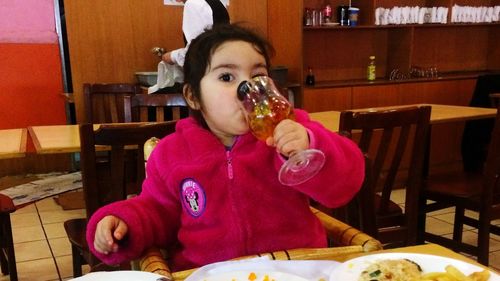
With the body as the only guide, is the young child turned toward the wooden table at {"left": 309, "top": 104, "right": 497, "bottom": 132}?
no

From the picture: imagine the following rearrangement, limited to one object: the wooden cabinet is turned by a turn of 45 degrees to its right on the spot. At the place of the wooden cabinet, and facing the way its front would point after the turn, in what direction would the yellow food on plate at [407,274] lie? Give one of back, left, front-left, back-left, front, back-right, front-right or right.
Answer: front-left

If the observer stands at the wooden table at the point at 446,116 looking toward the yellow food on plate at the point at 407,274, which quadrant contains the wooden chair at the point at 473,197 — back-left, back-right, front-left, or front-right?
front-left

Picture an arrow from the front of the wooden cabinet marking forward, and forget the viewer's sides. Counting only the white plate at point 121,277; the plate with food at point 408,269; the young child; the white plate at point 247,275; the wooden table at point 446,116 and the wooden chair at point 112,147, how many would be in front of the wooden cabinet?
6

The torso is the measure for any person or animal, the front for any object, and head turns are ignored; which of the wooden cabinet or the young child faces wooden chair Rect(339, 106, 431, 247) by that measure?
the wooden cabinet

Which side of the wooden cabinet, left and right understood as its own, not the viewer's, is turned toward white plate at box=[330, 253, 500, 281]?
front

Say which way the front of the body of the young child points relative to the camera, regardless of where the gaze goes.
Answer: toward the camera

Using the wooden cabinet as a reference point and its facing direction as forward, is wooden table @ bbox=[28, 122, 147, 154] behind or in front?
in front

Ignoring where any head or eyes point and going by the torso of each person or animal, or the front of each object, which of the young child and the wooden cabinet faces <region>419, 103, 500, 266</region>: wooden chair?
the wooden cabinet

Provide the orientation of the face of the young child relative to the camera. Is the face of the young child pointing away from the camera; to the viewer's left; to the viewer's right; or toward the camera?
toward the camera

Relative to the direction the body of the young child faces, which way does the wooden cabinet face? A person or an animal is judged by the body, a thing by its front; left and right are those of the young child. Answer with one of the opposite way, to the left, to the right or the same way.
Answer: the same way

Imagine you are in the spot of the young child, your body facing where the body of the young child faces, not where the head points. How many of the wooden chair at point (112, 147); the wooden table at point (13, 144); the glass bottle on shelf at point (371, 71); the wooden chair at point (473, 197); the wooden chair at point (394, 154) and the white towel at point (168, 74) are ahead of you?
0

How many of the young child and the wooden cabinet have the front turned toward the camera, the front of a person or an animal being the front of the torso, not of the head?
2
